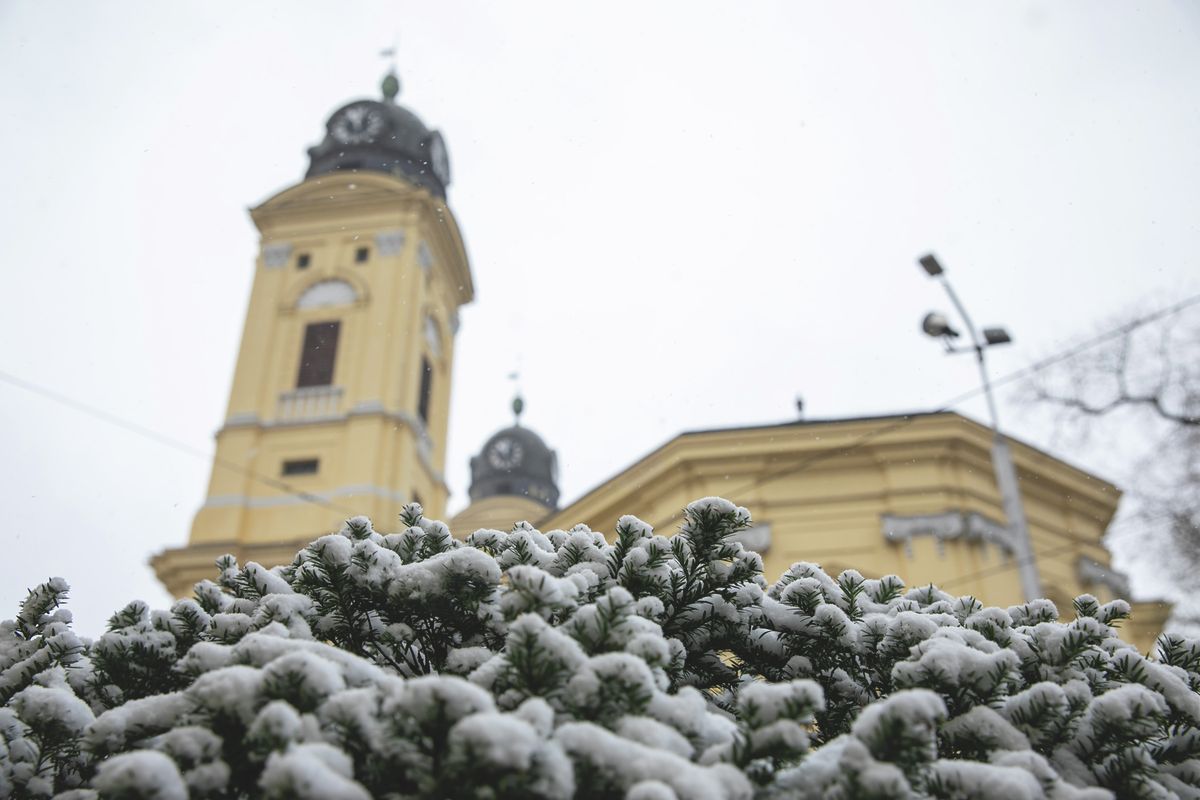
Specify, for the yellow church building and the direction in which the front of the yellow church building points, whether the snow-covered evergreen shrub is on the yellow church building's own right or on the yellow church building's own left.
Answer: on the yellow church building's own left

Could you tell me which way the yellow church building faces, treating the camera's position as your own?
facing to the left of the viewer

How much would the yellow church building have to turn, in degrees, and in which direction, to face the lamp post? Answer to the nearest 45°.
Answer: approximately 135° to its left
